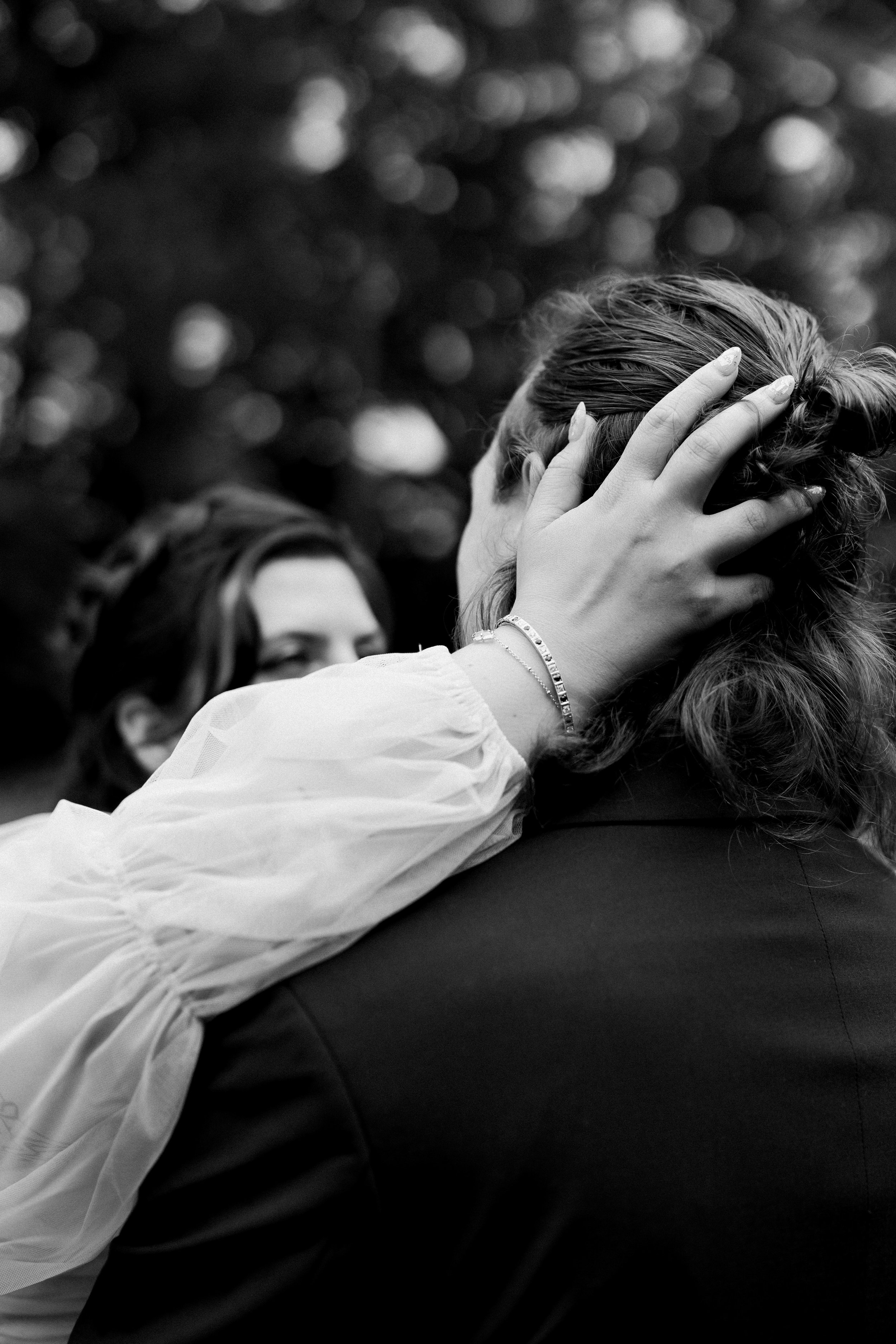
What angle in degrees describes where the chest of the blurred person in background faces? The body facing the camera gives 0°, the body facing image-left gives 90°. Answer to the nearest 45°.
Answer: approximately 315°

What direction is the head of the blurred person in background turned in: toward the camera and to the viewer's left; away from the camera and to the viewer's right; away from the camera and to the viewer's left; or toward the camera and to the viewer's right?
toward the camera and to the viewer's right
